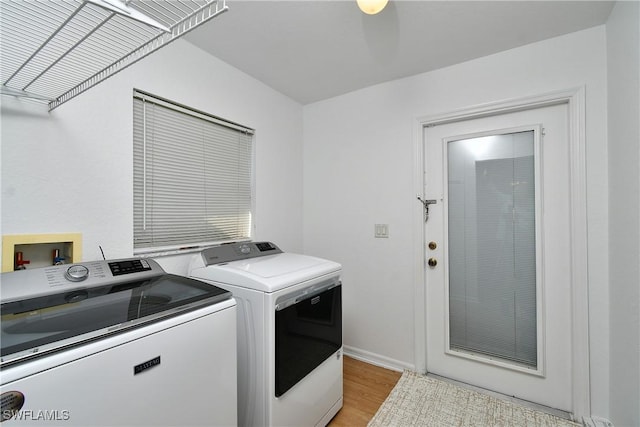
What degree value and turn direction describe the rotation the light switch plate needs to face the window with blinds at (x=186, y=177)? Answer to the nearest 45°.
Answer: approximately 45° to its right

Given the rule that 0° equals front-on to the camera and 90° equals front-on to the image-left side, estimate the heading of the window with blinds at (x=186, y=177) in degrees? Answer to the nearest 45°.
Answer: approximately 315°

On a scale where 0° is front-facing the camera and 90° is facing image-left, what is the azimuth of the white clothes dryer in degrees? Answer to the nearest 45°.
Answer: approximately 315°

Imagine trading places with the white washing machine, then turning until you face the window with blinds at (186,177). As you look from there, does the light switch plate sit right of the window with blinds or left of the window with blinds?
right

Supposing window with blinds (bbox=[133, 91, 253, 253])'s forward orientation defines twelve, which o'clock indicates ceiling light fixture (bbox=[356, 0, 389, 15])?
The ceiling light fixture is roughly at 12 o'clock from the window with blinds.

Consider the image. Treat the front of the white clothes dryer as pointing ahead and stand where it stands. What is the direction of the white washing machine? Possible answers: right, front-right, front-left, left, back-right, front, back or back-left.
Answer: right

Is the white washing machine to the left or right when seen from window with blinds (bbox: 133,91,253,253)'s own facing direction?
on its right
